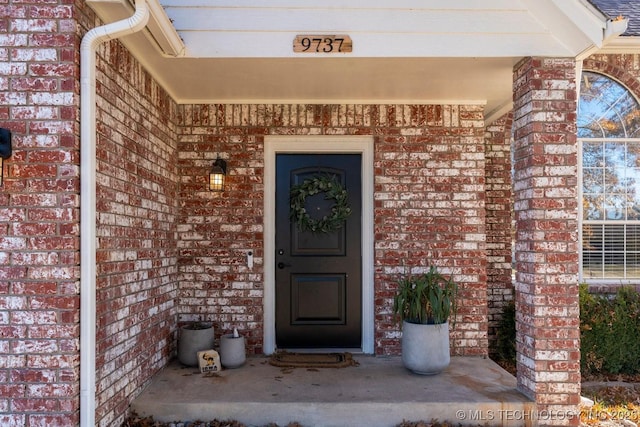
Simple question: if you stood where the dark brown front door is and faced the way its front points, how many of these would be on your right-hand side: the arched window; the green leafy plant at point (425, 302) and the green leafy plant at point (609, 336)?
0

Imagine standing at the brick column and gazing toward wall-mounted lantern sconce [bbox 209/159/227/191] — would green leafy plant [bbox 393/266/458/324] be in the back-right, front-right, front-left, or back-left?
front-right

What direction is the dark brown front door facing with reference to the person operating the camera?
facing the viewer

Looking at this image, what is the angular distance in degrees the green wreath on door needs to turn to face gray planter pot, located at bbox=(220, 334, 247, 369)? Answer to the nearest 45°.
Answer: approximately 45° to its right

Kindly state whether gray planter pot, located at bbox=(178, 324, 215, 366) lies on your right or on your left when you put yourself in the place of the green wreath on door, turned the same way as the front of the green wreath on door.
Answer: on your right

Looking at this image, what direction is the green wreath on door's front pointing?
toward the camera

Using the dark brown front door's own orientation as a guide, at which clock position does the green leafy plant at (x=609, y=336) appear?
The green leafy plant is roughly at 9 o'clock from the dark brown front door.

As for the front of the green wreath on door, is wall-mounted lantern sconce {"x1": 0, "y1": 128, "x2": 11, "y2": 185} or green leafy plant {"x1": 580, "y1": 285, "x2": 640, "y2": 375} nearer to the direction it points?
the wall-mounted lantern sconce

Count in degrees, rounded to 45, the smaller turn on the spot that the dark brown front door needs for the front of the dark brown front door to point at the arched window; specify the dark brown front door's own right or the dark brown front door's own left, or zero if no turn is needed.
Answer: approximately 90° to the dark brown front door's own left
